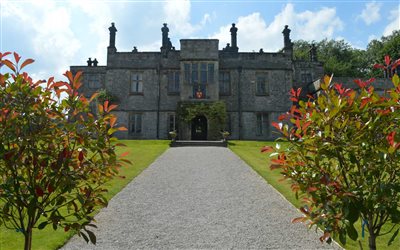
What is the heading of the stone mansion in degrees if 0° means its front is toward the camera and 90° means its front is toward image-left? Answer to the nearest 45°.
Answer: approximately 0°

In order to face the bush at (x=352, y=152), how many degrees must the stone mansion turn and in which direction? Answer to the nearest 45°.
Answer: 0° — it already faces it

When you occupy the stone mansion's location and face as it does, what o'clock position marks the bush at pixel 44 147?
The bush is roughly at 12 o'clock from the stone mansion.
